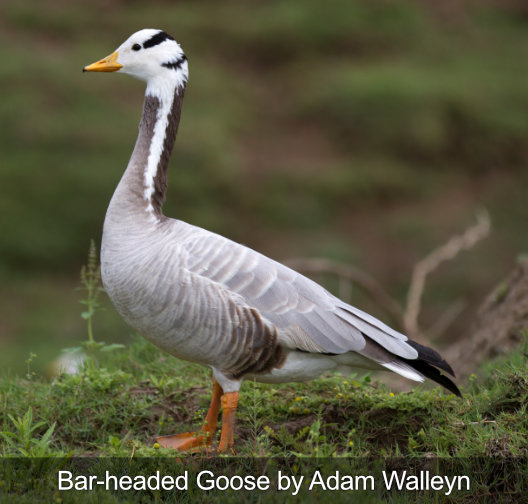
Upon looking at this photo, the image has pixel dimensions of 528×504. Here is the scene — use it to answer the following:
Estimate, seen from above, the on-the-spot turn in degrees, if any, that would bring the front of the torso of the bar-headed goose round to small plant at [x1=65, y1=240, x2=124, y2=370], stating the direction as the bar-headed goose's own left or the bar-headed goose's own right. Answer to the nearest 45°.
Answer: approximately 45° to the bar-headed goose's own right

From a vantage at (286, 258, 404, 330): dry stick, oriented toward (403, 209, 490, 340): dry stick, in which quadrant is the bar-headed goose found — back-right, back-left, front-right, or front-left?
back-right

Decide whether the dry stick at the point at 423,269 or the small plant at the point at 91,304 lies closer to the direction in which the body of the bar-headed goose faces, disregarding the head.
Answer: the small plant

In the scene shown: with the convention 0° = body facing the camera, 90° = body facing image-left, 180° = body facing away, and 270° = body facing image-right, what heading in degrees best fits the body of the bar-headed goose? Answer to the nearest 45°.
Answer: approximately 90°

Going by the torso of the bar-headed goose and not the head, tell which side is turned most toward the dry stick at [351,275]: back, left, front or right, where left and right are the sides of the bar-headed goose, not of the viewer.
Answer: right

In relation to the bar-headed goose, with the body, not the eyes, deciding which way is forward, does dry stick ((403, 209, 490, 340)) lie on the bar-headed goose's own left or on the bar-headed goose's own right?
on the bar-headed goose's own right
